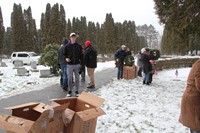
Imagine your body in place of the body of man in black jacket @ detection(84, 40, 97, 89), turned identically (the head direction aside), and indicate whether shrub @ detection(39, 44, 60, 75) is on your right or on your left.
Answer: on your right

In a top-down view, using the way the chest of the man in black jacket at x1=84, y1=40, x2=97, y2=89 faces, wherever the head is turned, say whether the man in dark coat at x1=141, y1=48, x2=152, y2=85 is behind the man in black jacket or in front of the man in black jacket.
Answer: behind

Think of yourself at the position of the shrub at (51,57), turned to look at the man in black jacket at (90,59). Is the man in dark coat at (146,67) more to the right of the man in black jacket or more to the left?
left
